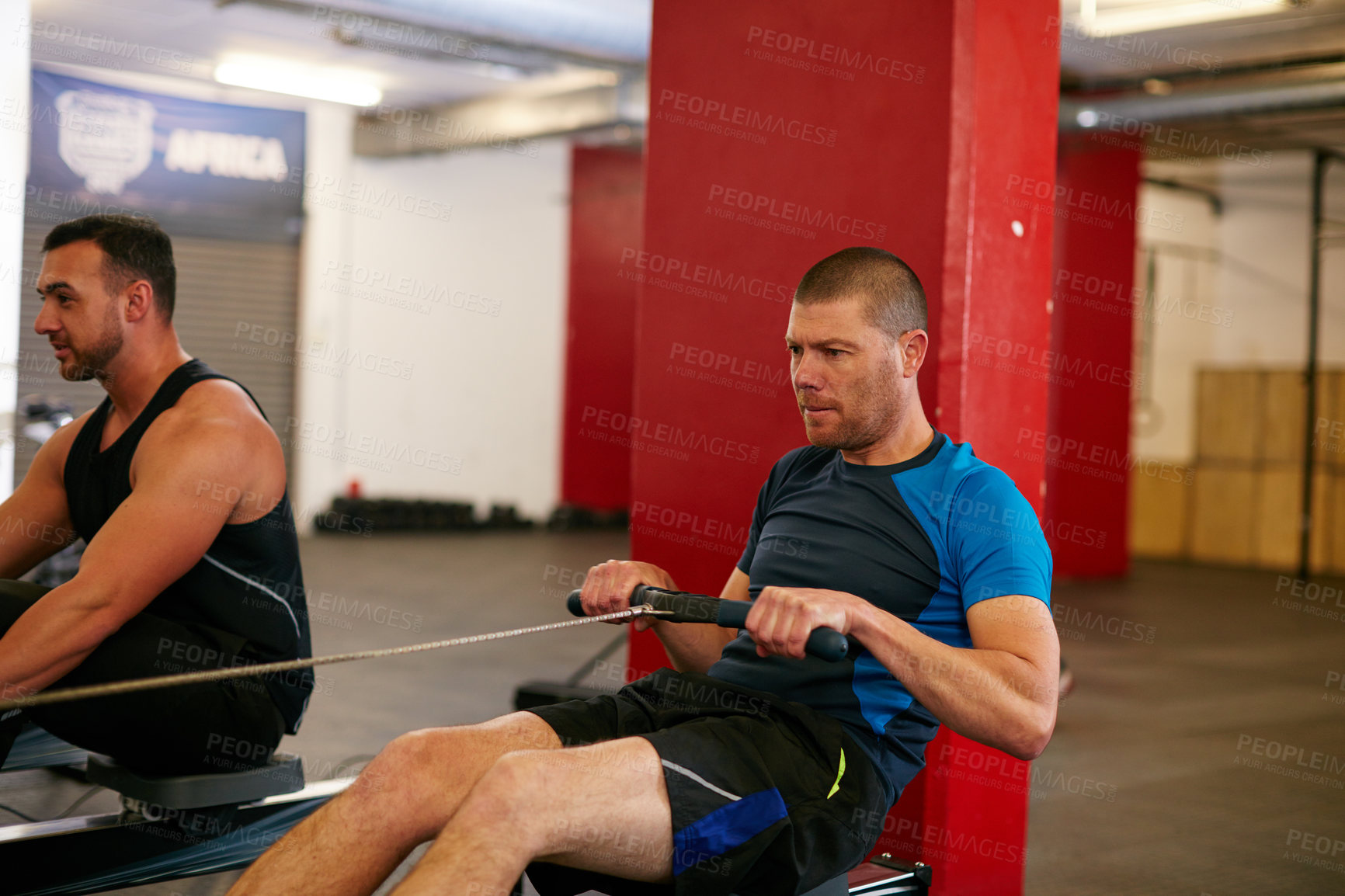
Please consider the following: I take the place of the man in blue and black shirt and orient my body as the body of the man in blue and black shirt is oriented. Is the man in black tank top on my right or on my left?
on my right

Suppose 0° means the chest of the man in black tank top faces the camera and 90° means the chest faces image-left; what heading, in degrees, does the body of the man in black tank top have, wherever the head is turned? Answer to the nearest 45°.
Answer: approximately 45°

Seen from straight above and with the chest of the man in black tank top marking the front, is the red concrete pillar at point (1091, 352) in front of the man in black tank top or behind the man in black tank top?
behind

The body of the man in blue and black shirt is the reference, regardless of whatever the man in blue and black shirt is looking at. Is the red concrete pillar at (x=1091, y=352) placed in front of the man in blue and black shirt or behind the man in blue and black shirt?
behind

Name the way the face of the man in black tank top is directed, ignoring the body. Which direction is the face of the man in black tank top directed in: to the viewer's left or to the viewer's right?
to the viewer's left

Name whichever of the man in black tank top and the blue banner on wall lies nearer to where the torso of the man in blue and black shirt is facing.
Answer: the man in black tank top

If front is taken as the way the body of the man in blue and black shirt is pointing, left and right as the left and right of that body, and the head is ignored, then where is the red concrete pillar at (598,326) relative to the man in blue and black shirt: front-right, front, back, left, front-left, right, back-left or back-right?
back-right

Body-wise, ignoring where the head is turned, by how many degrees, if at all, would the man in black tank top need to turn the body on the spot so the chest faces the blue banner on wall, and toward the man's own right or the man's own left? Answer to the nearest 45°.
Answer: approximately 135° to the man's own right

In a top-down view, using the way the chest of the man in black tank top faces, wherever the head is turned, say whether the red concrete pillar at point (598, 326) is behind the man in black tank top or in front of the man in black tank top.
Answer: behind

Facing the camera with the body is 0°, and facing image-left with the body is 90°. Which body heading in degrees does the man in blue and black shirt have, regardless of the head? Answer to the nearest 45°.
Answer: approximately 45°
